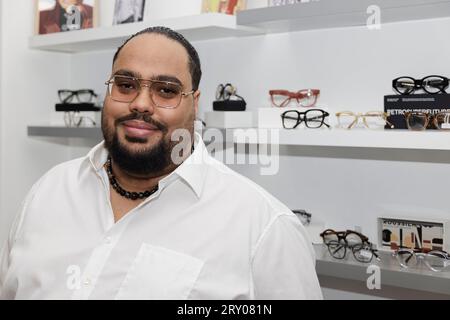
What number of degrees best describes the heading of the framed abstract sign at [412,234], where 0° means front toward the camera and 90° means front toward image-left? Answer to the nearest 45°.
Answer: approximately 0°

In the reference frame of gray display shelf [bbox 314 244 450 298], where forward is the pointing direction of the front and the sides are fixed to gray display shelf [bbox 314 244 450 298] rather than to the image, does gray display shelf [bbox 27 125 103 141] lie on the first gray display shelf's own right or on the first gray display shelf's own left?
on the first gray display shelf's own right

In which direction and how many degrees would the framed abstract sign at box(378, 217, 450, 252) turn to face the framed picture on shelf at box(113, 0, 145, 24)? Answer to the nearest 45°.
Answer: approximately 90° to its right

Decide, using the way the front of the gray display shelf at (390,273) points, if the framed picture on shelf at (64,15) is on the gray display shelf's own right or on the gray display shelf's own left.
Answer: on the gray display shelf's own right

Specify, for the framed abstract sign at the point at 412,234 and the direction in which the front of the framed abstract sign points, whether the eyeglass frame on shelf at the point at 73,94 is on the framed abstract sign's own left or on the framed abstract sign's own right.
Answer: on the framed abstract sign's own right

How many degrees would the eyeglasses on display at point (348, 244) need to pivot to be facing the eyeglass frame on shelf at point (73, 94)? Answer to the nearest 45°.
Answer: approximately 90° to its right
